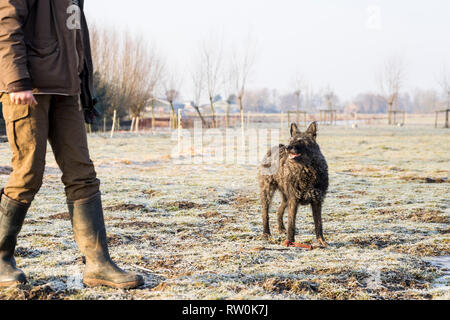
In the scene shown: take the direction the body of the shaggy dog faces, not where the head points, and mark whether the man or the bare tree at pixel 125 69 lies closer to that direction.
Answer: the man

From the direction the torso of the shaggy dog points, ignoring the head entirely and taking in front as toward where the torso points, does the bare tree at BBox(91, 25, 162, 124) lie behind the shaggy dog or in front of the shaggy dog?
behind

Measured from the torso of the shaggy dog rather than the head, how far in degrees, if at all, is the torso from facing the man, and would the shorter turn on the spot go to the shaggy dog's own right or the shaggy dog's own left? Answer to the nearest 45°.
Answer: approximately 90° to the shaggy dog's own right

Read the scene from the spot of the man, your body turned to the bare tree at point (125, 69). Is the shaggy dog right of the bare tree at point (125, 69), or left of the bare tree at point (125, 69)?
right

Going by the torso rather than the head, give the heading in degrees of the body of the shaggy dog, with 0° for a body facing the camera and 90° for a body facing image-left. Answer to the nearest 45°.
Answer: approximately 315°
